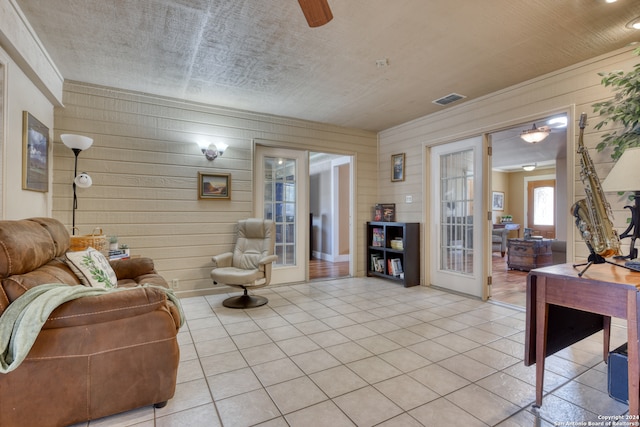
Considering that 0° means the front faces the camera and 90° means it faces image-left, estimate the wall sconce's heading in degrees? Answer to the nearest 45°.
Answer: approximately 0°

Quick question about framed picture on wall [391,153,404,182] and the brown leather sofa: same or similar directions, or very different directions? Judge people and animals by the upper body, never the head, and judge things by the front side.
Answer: very different directions

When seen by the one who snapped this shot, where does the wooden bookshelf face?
facing the viewer and to the left of the viewer

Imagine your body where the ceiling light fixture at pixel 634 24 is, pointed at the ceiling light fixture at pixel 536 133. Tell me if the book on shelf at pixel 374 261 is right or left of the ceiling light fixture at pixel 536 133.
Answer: left

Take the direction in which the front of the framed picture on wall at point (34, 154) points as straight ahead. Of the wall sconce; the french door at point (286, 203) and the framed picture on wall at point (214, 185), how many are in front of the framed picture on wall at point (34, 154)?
3

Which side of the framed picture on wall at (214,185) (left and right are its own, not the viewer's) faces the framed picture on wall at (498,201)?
left

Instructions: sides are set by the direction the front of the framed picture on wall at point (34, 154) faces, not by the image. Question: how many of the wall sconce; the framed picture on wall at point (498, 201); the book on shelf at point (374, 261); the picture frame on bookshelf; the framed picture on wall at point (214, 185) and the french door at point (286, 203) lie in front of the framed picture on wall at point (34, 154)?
6

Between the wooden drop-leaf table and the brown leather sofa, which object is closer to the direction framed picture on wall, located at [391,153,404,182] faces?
the brown leather sofa

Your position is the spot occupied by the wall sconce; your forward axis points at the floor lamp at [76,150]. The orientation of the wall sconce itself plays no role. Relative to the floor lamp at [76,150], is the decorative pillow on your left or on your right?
left

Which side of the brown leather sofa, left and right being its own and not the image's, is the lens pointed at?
right

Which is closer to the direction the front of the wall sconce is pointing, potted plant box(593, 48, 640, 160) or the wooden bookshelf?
the potted plant

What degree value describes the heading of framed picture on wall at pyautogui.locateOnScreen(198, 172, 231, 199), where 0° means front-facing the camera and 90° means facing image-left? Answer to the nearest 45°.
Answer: approximately 0°

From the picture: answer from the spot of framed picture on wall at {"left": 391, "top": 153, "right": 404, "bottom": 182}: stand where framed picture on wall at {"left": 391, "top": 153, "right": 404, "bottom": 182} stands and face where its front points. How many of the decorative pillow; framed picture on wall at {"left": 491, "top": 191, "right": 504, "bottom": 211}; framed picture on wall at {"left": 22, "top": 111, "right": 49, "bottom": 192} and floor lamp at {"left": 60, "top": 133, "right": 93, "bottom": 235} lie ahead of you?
3

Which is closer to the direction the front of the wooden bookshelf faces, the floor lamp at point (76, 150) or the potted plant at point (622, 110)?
the floor lamp

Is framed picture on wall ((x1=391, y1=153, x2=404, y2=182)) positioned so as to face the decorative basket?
yes

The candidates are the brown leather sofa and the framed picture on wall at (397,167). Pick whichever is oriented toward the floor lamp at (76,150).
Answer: the framed picture on wall

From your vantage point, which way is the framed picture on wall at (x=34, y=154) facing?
to the viewer's right
